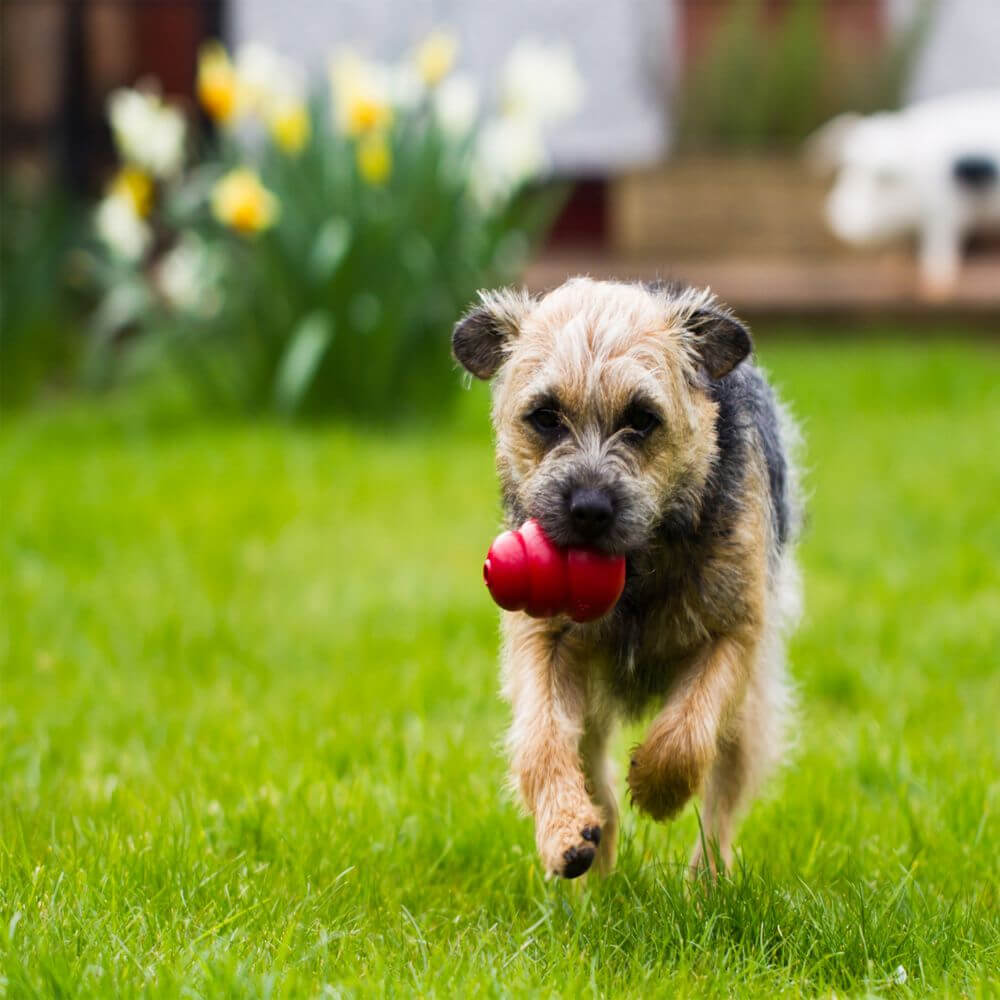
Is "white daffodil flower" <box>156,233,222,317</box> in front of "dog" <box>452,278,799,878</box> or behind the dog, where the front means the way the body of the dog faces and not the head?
behind

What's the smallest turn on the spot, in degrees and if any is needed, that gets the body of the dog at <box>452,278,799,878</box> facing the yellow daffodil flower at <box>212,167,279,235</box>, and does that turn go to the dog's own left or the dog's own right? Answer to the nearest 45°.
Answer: approximately 180°

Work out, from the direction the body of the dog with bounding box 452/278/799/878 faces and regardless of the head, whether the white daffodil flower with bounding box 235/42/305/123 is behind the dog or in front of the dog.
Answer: behind

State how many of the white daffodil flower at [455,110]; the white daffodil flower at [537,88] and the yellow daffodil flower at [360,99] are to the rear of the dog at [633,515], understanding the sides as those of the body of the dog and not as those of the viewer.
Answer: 3

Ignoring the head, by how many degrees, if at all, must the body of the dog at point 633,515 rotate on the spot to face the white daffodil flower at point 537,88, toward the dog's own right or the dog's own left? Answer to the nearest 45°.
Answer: approximately 180°

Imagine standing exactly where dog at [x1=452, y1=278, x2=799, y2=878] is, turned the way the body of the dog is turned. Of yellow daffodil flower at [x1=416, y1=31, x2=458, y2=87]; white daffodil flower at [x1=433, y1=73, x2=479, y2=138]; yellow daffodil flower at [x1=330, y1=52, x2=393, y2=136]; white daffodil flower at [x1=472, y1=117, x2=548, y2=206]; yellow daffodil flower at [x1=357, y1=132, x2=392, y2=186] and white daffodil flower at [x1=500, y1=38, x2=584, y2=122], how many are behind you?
6

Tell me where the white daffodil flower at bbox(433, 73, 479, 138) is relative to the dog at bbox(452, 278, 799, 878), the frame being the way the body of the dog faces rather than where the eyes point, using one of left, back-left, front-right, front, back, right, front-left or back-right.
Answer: back

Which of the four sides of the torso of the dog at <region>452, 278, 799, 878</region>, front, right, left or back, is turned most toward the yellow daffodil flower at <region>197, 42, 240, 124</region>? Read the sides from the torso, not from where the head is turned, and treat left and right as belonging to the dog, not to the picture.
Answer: back

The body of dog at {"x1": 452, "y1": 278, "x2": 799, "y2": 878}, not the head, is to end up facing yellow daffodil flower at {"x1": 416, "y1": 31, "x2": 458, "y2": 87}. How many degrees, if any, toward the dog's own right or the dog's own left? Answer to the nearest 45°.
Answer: approximately 180°

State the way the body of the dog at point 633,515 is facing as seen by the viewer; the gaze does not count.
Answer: toward the camera

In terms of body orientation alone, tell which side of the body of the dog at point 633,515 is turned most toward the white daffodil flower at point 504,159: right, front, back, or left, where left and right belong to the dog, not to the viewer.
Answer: back
